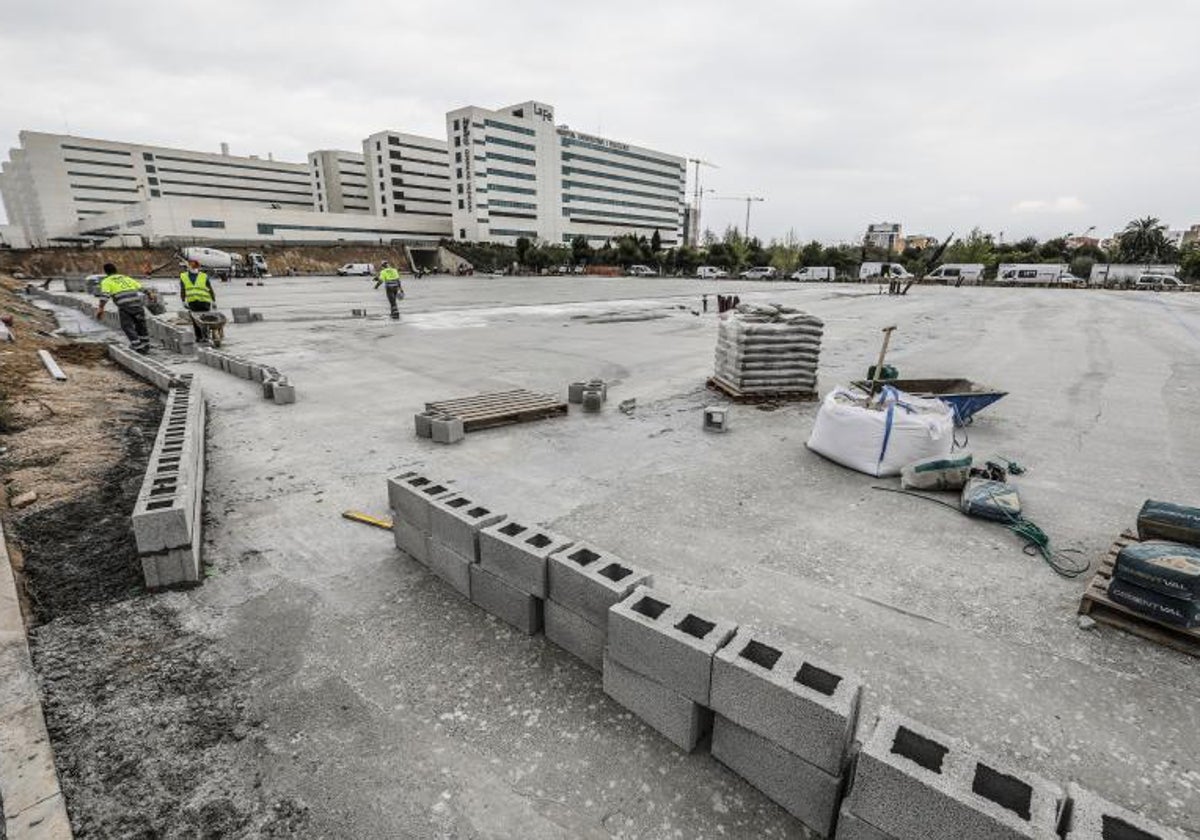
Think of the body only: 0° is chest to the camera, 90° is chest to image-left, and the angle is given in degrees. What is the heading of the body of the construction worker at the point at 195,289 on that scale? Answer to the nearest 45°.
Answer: approximately 0°

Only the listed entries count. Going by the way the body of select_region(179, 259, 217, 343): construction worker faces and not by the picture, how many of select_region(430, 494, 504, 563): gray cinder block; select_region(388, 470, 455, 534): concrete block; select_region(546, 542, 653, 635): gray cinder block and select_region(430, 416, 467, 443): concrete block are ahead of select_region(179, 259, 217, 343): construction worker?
4

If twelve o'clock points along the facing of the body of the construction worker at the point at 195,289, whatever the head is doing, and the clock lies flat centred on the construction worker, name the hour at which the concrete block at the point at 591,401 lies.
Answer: The concrete block is roughly at 11 o'clock from the construction worker.

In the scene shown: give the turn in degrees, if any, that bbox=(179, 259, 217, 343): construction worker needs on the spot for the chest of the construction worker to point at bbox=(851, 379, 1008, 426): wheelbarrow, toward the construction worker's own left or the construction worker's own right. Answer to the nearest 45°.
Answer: approximately 45° to the construction worker's own left

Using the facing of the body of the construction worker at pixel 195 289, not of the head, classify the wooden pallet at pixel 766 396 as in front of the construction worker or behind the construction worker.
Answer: in front

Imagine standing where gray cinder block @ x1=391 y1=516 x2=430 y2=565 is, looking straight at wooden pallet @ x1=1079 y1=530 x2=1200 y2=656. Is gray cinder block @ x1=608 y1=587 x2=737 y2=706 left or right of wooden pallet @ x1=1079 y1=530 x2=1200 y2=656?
right

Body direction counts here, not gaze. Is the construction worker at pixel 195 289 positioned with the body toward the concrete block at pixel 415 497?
yes

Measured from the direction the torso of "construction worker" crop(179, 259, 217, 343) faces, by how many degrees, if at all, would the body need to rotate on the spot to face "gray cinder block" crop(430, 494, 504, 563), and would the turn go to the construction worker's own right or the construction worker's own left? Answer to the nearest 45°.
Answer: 0° — they already face it

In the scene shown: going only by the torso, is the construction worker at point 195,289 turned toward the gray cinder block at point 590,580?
yes

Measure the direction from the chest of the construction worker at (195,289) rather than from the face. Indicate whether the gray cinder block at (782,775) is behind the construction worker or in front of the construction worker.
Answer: in front

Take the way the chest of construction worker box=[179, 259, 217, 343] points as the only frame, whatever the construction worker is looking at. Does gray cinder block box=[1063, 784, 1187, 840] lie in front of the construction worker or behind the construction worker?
in front
